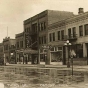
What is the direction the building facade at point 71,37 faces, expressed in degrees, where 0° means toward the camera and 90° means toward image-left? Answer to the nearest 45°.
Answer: approximately 45°
